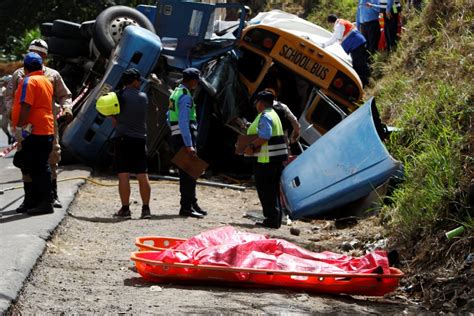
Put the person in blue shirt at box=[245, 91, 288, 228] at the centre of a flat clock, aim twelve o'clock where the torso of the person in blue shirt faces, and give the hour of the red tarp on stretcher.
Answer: The red tarp on stretcher is roughly at 9 o'clock from the person in blue shirt.

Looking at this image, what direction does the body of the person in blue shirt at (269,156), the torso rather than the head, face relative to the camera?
to the viewer's left

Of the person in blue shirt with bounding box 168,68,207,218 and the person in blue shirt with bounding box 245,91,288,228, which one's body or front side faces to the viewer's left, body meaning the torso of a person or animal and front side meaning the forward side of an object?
the person in blue shirt with bounding box 245,91,288,228

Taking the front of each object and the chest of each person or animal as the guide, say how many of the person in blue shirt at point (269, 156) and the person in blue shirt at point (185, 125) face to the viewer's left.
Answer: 1

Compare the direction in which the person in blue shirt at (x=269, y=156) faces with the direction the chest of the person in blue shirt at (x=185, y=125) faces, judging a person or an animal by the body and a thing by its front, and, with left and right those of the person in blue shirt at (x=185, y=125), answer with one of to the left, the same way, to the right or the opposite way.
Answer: the opposite way

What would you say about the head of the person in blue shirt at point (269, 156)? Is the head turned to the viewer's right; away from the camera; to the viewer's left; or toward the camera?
to the viewer's left

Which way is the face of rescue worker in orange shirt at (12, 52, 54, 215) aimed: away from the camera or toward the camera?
away from the camera

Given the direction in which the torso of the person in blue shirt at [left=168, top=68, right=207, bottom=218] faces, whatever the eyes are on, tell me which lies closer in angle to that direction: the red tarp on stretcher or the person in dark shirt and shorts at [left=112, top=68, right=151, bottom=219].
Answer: the red tarp on stretcher

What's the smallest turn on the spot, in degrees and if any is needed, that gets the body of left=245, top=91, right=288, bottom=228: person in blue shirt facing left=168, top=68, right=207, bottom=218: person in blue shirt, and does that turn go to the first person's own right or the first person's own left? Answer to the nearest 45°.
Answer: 0° — they already face them

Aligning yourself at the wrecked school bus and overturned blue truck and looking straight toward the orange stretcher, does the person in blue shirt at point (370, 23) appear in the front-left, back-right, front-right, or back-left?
back-left

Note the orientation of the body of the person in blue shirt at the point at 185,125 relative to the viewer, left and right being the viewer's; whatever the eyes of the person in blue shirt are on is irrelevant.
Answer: facing to the right of the viewer
